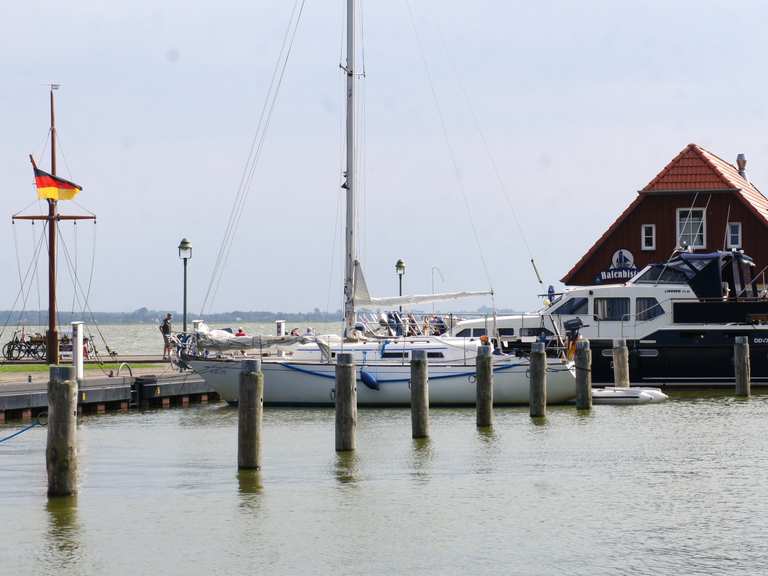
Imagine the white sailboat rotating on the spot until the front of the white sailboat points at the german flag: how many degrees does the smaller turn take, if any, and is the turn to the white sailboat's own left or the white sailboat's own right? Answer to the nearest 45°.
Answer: approximately 45° to the white sailboat's own right

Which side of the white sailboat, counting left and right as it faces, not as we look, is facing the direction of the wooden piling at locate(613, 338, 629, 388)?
back

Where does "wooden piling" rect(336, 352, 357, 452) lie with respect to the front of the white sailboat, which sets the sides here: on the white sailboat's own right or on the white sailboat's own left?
on the white sailboat's own left

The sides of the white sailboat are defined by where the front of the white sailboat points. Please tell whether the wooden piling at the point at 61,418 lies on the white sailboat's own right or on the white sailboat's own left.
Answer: on the white sailboat's own left

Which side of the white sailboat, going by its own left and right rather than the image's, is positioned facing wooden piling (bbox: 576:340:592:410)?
back

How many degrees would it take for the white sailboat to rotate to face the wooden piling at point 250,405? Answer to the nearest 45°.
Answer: approximately 90° to its left

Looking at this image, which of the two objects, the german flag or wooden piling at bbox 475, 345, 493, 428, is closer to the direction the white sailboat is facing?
the german flag

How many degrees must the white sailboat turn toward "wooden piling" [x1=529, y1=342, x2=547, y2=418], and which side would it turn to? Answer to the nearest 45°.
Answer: approximately 135° to its left

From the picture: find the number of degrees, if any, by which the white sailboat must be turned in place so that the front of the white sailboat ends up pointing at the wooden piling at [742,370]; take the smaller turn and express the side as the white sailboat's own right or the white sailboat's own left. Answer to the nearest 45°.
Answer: approximately 180°

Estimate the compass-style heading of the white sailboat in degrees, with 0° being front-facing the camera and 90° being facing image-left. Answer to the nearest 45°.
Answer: approximately 90°

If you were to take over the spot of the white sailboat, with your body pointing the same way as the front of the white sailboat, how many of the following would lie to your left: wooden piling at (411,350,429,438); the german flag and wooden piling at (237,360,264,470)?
2

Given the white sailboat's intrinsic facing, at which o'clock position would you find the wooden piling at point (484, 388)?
The wooden piling is roughly at 8 o'clock from the white sailboat.
